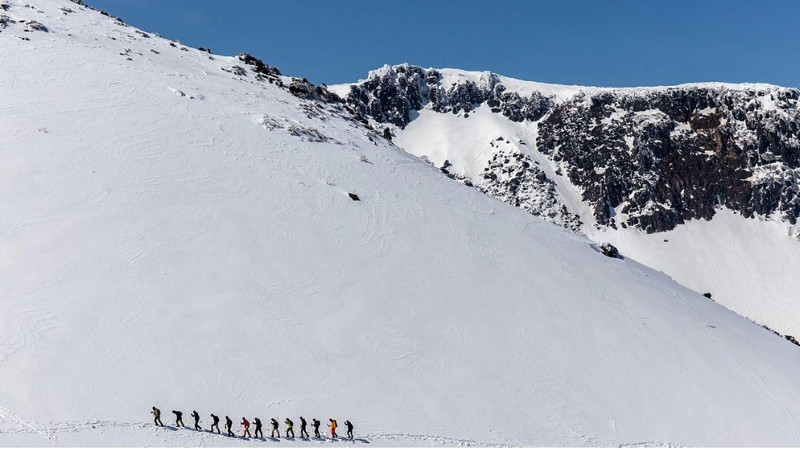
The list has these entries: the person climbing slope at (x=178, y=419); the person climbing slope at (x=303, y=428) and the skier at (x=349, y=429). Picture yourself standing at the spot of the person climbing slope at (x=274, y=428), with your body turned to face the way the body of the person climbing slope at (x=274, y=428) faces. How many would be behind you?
2

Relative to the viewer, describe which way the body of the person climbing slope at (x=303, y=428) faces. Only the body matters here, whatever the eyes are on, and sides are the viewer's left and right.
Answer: facing to the left of the viewer

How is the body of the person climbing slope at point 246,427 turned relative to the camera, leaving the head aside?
to the viewer's left

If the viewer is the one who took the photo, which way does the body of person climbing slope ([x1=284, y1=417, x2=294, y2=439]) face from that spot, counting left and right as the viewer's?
facing to the left of the viewer

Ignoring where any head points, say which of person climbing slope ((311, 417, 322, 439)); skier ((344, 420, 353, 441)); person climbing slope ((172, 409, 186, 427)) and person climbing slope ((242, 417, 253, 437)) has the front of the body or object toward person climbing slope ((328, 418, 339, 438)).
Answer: the skier

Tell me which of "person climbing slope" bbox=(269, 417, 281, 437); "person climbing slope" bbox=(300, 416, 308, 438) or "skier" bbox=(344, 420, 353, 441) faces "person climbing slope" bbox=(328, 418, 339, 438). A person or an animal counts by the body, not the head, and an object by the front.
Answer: the skier

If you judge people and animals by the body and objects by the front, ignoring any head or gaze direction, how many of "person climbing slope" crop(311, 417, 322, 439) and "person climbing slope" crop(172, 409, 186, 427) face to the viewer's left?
2

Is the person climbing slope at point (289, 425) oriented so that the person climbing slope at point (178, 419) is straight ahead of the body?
yes

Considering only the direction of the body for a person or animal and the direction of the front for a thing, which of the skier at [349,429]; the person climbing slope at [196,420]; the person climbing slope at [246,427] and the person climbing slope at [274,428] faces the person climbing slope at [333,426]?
the skier

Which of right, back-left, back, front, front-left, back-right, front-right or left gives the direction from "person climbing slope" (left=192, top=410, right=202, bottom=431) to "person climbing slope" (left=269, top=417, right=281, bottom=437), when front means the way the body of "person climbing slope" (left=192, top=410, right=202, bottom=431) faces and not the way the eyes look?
back

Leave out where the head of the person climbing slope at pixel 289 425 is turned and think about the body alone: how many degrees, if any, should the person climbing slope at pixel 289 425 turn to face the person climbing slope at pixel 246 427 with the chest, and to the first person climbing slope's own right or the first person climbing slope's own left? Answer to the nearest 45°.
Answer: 0° — they already face them

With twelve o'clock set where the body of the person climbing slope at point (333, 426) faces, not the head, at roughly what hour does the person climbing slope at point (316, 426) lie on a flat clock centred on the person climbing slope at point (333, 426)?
the person climbing slope at point (316, 426) is roughly at 12 o'clock from the person climbing slope at point (333, 426).

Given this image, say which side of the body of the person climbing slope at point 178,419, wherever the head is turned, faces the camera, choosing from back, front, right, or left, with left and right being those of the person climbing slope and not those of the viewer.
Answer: left

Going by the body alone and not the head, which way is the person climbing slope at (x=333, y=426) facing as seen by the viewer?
to the viewer's left

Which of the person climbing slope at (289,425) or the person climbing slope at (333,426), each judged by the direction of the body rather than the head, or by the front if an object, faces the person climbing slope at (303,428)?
the person climbing slope at (333,426)
